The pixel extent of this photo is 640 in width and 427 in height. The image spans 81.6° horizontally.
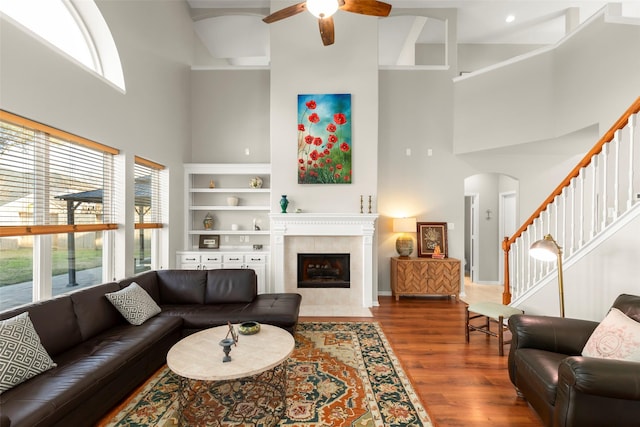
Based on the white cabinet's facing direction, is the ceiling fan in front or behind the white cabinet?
in front

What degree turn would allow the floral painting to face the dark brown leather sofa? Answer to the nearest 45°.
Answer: approximately 45° to its right

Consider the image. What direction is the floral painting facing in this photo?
toward the camera

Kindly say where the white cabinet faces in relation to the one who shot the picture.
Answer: facing the viewer

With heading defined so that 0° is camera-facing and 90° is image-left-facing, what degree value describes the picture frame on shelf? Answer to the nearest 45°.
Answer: approximately 0°

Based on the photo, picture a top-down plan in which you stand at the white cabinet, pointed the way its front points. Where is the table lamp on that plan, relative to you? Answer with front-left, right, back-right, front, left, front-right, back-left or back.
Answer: left

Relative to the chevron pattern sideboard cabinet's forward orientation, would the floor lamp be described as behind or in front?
in front

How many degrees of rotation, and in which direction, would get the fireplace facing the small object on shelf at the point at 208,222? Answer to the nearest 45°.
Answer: approximately 90° to its right

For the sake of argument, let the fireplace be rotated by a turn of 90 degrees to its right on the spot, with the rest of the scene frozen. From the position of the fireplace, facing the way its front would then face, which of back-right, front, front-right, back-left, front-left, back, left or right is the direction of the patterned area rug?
left

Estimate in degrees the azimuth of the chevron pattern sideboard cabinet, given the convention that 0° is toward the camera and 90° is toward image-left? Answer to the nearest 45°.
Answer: approximately 0°

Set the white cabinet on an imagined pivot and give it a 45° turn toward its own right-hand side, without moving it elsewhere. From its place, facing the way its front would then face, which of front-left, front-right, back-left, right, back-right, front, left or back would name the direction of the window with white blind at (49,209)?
front

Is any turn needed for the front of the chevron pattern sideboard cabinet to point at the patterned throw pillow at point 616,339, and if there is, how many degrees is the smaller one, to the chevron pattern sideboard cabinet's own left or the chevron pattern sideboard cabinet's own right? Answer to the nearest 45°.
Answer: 0° — it already faces it

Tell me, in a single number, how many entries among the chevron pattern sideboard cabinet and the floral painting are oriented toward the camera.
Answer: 2

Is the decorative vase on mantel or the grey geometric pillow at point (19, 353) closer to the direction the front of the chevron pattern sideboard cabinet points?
the grey geometric pillow
